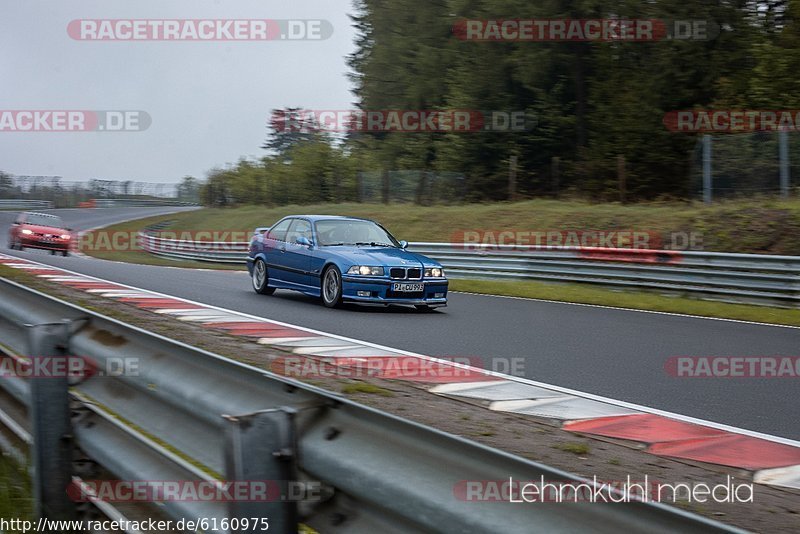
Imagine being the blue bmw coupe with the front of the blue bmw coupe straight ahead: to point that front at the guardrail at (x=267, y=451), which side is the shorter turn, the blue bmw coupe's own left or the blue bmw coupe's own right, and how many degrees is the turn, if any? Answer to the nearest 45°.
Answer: approximately 45° to the blue bmw coupe's own right

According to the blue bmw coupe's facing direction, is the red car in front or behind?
behind

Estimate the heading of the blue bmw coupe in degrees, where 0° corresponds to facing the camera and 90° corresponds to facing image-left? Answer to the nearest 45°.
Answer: approximately 315°

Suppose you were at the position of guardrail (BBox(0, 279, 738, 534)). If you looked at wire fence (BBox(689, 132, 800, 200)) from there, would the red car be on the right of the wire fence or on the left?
left
